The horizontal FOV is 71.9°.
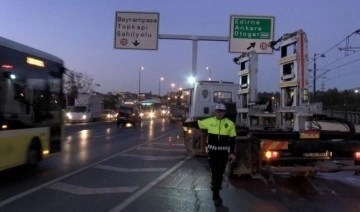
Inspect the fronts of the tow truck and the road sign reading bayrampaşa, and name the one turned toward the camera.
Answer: the road sign reading bayrampaşa

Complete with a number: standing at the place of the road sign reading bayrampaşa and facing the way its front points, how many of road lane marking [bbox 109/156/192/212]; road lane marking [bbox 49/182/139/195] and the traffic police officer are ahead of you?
3

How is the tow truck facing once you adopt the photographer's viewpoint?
facing away from the viewer and to the left of the viewer

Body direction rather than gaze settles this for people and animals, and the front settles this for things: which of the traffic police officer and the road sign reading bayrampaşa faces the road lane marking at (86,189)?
the road sign reading bayrampaşa

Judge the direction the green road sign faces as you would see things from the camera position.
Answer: facing the viewer

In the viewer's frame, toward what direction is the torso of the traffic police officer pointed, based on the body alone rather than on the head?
toward the camera

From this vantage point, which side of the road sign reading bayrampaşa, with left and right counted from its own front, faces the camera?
front

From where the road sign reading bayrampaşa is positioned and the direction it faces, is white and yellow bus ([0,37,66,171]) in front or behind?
in front

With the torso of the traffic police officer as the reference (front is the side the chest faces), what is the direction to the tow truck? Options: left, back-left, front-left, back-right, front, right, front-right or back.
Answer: back-left
